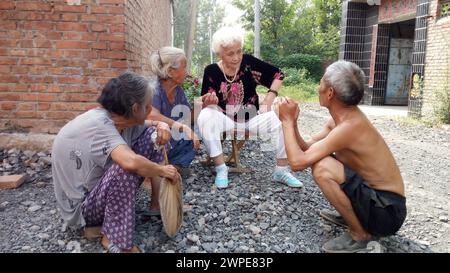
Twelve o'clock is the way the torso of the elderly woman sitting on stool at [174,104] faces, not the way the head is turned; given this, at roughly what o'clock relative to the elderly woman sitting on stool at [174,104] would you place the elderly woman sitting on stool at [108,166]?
the elderly woman sitting on stool at [108,166] is roughly at 2 o'clock from the elderly woman sitting on stool at [174,104].

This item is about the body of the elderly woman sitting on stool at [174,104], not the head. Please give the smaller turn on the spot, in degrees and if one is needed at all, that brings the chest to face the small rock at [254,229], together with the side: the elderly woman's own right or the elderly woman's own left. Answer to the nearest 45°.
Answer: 0° — they already face it

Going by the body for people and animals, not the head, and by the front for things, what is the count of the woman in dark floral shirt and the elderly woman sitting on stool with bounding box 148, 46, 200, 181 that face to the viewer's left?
0

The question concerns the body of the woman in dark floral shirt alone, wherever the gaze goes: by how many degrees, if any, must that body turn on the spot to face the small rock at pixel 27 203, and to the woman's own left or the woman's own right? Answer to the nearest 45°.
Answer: approximately 45° to the woman's own right

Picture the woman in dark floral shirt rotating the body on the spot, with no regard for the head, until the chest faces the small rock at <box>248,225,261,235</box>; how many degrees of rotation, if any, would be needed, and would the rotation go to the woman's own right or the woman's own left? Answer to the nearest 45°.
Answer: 0° — they already face it

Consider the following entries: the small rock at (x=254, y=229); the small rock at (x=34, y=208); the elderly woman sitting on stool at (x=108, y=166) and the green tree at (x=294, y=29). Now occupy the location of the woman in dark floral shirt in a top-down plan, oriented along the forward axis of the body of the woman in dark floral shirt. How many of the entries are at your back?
1

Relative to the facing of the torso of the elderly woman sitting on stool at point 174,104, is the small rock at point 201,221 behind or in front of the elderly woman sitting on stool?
in front

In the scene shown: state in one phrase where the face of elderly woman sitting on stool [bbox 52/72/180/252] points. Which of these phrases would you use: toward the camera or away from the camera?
away from the camera

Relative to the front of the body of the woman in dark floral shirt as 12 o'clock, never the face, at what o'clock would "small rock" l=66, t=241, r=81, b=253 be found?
The small rock is roughly at 1 o'clock from the woman in dark floral shirt.

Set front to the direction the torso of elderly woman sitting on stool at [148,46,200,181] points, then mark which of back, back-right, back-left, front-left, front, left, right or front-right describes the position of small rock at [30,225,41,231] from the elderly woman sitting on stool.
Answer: right

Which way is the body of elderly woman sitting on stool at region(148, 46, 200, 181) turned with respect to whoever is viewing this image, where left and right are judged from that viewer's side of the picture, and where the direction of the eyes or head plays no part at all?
facing the viewer and to the right of the viewer

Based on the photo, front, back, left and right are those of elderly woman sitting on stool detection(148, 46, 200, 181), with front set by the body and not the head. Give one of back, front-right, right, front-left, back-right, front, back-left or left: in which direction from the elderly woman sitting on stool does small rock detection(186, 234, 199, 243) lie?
front-right

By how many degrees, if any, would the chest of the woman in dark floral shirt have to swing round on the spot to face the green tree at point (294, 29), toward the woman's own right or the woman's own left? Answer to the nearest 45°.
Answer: approximately 180°

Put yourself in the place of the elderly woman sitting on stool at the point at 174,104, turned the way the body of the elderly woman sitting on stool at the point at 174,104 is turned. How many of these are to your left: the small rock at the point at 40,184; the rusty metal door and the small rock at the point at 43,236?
1

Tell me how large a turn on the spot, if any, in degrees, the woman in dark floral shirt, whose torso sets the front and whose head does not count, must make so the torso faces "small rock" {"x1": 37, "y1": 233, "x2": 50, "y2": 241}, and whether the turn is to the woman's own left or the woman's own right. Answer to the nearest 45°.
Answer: approximately 45° to the woman's own right
